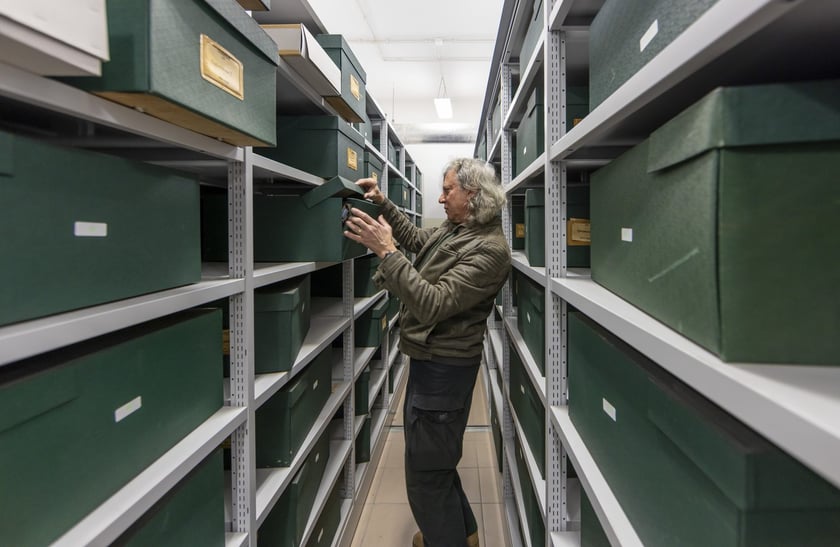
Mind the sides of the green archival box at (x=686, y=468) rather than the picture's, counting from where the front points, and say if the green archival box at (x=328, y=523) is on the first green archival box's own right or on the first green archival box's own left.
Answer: on the first green archival box's own right

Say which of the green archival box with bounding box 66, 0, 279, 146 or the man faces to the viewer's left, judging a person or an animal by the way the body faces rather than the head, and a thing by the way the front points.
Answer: the man

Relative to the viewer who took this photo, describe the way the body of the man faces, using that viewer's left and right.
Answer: facing to the left of the viewer

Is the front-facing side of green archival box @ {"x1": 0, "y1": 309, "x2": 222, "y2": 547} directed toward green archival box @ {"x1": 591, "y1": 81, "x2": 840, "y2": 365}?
yes

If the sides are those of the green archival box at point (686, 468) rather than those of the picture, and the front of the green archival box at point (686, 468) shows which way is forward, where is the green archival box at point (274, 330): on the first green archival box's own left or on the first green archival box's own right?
on the first green archival box's own right

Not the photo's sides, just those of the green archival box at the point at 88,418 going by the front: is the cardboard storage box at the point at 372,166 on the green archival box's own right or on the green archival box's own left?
on the green archival box's own left

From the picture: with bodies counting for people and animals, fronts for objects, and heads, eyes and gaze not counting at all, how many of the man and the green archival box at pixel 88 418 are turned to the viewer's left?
1

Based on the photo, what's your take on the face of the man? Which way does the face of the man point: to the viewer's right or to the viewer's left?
to the viewer's left
